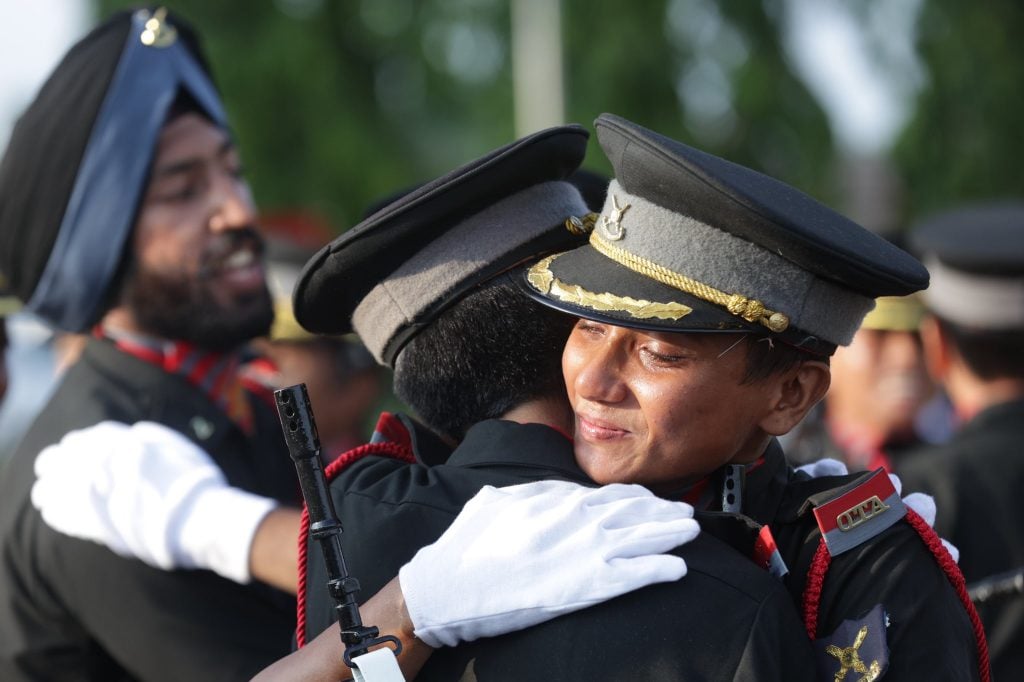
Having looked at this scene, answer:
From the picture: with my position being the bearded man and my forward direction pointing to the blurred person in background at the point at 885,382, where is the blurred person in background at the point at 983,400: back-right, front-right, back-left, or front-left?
front-right

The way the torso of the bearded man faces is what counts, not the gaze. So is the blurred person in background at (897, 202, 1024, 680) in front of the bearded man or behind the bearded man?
in front

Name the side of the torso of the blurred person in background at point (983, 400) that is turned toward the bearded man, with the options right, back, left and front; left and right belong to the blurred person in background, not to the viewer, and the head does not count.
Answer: left

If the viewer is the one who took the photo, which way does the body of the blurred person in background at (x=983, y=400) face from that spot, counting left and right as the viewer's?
facing away from the viewer and to the left of the viewer

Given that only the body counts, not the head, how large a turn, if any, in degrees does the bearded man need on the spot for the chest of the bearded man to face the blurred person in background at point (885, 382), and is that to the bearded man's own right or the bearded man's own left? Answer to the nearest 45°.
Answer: approximately 45° to the bearded man's own left

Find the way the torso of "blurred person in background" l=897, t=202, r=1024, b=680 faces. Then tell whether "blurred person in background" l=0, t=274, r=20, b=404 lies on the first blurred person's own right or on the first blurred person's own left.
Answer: on the first blurred person's own left

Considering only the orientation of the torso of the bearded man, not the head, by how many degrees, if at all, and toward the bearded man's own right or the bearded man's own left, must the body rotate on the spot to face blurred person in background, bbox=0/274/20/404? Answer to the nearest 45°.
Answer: approximately 180°

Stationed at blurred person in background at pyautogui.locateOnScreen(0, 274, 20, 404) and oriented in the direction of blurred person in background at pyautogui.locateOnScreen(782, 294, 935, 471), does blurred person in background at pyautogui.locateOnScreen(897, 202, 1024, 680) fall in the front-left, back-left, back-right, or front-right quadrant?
front-right

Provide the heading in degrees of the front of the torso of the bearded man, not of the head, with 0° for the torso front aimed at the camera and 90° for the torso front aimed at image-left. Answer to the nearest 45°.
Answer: approximately 315°
